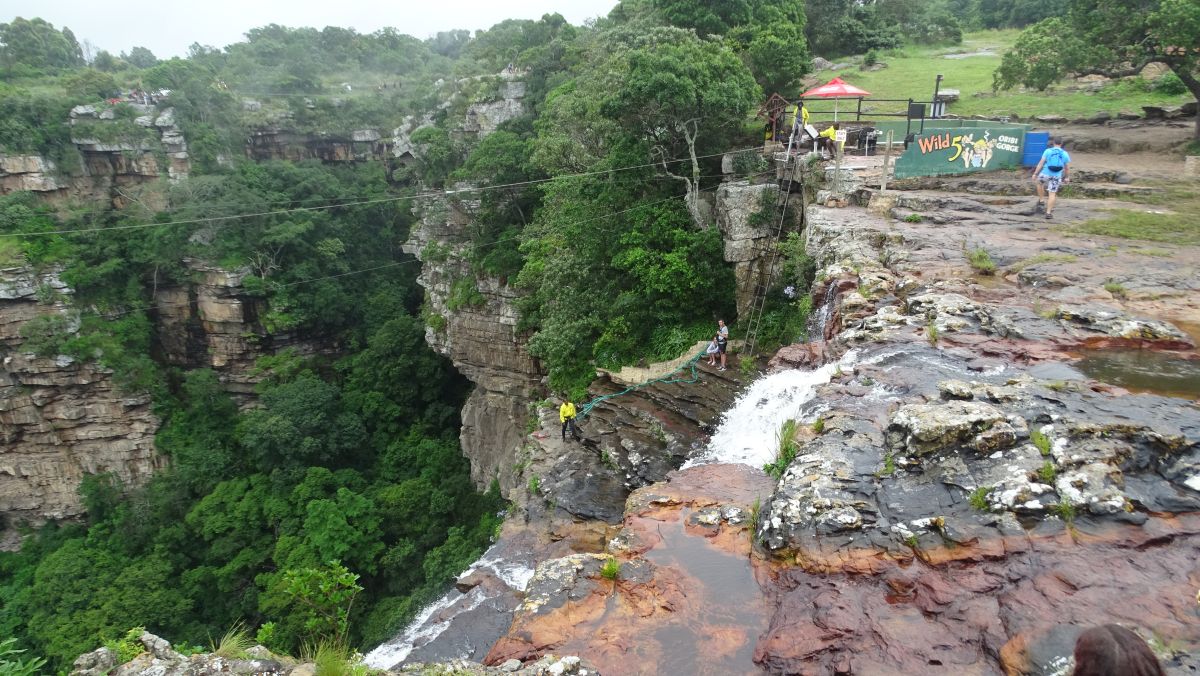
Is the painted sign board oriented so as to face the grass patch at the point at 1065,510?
yes

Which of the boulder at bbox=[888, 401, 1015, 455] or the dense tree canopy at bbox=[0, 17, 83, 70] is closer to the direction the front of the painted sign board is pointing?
the boulder

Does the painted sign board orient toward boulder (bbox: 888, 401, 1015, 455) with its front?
yes

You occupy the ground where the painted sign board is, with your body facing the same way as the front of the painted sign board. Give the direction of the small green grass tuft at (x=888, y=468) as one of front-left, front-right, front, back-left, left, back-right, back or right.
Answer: front

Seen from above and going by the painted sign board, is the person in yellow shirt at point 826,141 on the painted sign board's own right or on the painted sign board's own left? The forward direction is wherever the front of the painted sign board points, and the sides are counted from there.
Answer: on the painted sign board's own right

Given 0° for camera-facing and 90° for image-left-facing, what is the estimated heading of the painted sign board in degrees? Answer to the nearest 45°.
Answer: approximately 0°

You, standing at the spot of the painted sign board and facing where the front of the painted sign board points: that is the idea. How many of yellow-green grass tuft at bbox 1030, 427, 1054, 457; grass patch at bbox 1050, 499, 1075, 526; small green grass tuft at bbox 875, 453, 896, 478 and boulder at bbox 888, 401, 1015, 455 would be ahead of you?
4

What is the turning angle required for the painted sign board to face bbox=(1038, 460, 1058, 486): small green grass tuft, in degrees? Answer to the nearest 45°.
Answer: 0° — it already faces it

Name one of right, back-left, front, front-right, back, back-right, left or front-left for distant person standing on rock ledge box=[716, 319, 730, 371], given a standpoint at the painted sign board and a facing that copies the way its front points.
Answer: front-right
